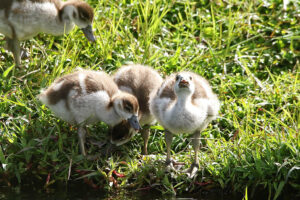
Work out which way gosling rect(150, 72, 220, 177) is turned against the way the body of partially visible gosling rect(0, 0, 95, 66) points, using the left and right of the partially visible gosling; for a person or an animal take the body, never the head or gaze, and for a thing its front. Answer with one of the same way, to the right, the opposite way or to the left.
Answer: to the right

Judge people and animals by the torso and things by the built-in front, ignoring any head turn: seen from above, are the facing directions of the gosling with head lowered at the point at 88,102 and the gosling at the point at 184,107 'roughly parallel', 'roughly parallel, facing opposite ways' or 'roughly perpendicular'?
roughly perpendicular

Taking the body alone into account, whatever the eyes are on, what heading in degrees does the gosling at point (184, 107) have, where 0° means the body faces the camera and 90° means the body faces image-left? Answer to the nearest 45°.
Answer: approximately 0°

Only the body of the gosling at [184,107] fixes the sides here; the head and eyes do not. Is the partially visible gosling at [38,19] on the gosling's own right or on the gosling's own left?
on the gosling's own right

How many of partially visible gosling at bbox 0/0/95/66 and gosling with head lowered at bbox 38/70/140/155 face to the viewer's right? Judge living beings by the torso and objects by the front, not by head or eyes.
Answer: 2

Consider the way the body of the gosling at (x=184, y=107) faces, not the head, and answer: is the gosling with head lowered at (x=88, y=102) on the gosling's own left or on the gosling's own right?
on the gosling's own right

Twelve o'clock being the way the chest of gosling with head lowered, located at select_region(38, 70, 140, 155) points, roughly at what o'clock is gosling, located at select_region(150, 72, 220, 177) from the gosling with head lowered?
The gosling is roughly at 1 o'clock from the gosling with head lowered.

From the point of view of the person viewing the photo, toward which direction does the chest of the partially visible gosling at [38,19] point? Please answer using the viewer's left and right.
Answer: facing to the right of the viewer

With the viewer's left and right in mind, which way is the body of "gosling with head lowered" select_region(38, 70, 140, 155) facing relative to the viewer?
facing to the right of the viewer

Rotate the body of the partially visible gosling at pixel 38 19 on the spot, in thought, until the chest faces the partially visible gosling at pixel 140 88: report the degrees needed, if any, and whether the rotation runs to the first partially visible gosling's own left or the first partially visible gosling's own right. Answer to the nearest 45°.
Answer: approximately 45° to the first partially visible gosling's own right
